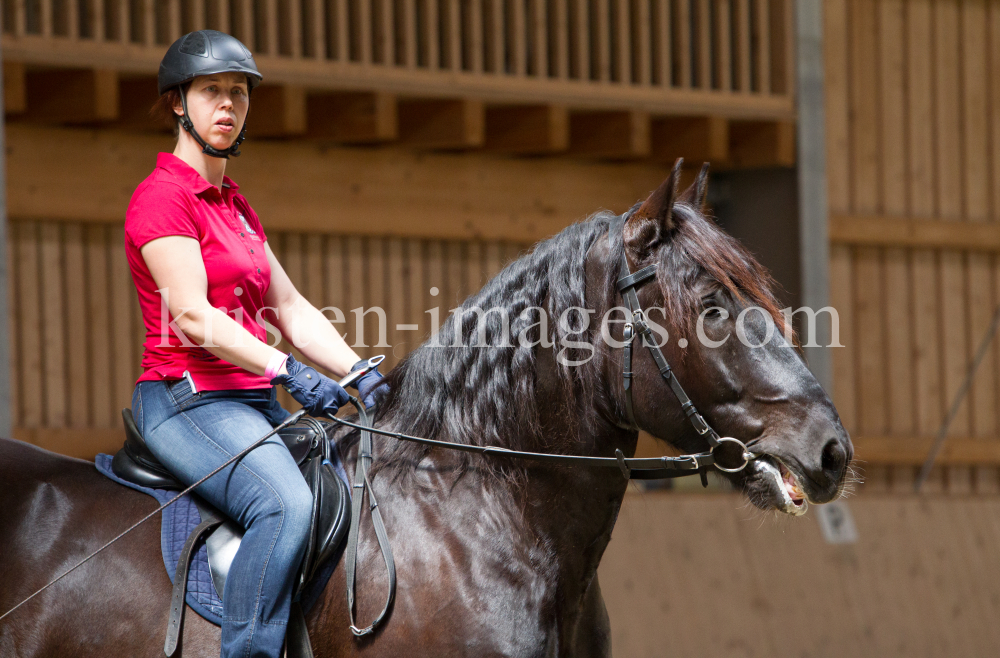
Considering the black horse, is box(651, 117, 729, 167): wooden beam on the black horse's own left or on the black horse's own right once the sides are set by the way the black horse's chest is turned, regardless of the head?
on the black horse's own left

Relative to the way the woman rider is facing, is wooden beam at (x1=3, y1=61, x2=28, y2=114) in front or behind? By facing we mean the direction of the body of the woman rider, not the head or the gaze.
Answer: behind

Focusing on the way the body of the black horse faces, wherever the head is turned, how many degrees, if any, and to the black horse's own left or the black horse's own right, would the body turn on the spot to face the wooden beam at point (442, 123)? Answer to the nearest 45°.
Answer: approximately 90° to the black horse's own left

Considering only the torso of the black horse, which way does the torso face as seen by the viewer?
to the viewer's right

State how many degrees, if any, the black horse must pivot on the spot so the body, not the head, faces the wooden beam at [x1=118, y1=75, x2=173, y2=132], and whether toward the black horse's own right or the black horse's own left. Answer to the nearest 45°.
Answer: approximately 135° to the black horse's own left

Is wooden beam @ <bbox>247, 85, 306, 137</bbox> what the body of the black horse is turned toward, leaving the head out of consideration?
no

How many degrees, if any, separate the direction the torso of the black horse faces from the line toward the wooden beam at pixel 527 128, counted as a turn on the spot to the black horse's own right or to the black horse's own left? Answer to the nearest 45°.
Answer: approximately 90° to the black horse's own left

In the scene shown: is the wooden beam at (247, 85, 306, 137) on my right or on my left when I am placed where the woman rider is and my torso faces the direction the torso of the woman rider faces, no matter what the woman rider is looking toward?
on my left

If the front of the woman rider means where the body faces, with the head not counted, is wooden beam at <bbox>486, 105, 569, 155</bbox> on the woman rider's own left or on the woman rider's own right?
on the woman rider's own left

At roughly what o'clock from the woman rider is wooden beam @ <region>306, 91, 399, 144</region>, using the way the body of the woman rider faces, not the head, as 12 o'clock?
The wooden beam is roughly at 8 o'clock from the woman rider.

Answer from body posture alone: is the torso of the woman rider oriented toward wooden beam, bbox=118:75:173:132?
no

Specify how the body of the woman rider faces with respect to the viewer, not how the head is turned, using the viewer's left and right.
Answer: facing the viewer and to the right of the viewer
